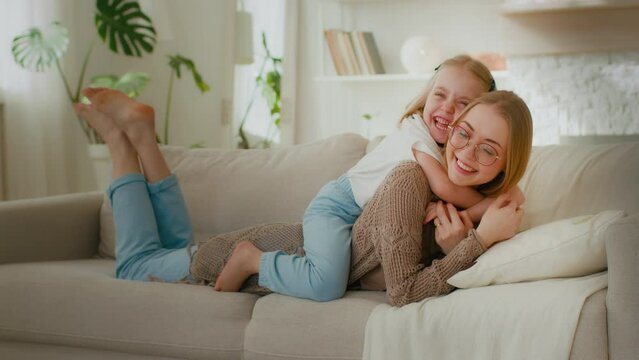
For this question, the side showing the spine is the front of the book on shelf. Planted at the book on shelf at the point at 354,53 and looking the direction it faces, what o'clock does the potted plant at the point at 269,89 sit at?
The potted plant is roughly at 4 o'clock from the book on shelf.

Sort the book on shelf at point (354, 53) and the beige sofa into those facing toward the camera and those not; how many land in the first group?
2

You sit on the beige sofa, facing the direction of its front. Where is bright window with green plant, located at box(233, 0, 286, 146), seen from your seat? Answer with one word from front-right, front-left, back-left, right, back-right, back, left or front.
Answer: back

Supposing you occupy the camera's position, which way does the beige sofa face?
facing the viewer

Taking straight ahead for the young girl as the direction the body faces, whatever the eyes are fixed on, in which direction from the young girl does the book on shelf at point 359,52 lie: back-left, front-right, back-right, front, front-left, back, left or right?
left

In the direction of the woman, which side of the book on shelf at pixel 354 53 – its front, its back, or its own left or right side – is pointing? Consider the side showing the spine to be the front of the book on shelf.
front

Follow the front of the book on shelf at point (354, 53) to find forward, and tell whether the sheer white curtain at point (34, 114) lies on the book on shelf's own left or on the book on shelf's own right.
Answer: on the book on shelf's own right

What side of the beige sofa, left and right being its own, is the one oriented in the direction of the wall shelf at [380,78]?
back

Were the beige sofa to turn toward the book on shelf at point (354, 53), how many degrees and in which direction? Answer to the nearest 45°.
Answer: approximately 180°

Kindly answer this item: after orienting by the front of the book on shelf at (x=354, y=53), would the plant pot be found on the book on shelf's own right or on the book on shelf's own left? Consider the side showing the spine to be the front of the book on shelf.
on the book on shelf's own right

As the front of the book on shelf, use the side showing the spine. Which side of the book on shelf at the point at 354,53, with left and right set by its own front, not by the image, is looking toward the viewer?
front
